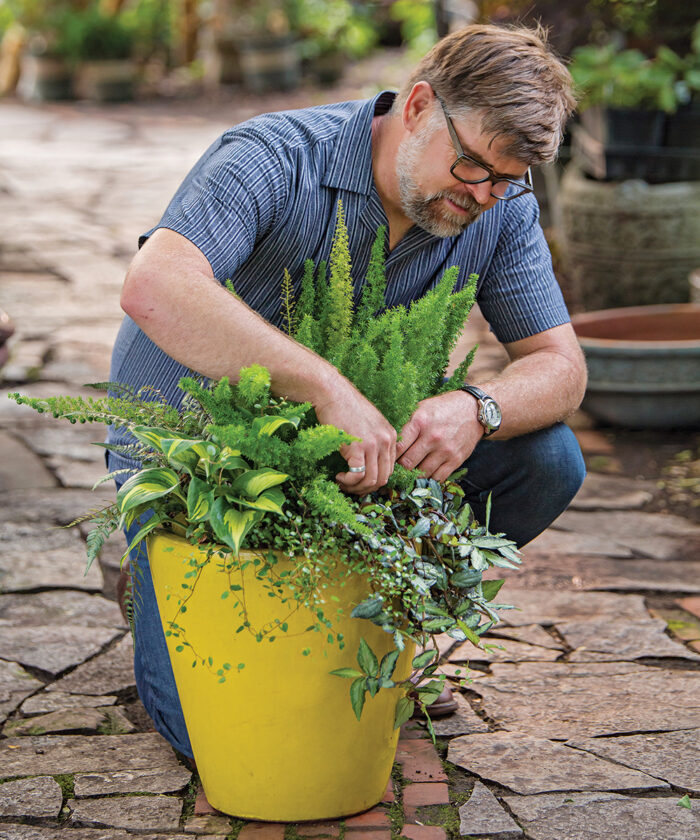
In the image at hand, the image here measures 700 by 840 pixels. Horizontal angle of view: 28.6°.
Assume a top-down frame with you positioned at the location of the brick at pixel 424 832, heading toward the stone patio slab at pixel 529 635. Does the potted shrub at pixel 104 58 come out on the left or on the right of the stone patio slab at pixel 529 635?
left

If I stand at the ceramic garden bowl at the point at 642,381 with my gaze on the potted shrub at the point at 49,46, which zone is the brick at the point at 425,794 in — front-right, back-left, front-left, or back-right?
back-left

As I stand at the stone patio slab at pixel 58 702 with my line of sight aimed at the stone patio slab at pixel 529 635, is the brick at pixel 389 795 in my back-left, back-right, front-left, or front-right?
front-right

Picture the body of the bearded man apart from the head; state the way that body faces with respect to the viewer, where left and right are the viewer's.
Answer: facing the viewer and to the right of the viewer
